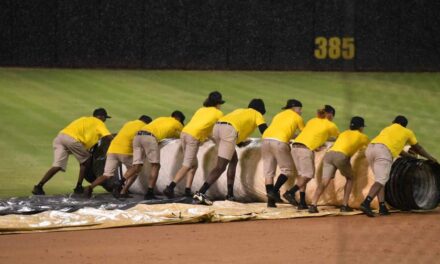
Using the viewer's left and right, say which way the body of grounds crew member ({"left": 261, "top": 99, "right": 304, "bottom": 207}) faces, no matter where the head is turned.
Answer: facing away from the viewer and to the right of the viewer

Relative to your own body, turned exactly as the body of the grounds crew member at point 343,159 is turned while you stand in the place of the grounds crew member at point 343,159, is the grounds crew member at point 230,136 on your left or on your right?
on your left

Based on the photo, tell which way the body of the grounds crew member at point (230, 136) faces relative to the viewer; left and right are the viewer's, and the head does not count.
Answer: facing away from the viewer and to the right of the viewer

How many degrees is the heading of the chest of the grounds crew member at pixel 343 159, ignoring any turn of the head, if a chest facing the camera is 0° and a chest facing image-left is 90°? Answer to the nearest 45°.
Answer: approximately 225°

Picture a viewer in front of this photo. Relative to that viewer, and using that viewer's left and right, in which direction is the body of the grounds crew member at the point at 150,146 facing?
facing away from the viewer and to the right of the viewer

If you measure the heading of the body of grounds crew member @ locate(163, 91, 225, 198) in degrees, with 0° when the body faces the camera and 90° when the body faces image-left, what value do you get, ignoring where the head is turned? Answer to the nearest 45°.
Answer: approximately 225°

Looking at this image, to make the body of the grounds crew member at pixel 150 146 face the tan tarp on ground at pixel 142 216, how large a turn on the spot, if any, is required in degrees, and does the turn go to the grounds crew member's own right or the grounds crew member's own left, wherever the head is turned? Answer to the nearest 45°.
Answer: approximately 135° to the grounds crew member's own right

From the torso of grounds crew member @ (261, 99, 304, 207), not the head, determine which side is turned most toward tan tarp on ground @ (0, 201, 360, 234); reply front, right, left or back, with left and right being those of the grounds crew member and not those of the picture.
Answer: back

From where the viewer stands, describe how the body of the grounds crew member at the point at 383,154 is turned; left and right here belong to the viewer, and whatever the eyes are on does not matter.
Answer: facing away from the viewer and to the right of the viewer
